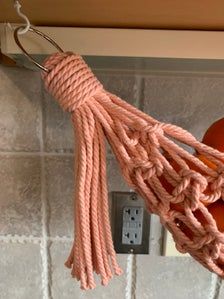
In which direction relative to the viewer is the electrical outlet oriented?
toward the camera
